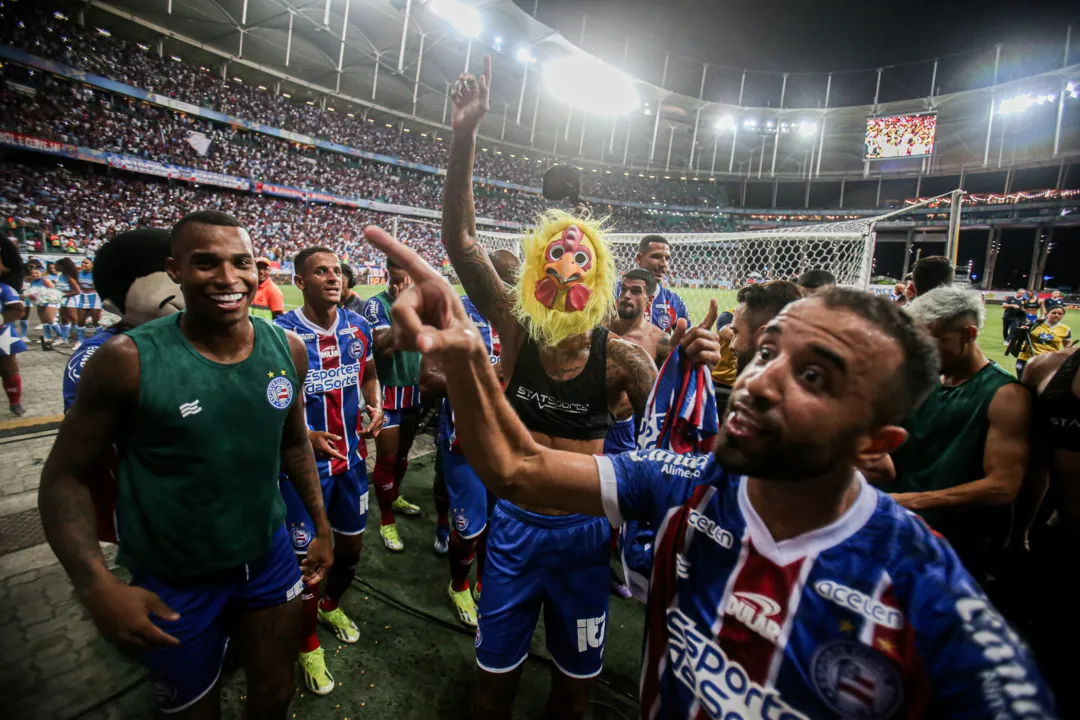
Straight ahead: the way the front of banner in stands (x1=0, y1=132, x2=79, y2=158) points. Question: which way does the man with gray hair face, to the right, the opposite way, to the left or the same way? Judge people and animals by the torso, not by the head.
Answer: the opposite way

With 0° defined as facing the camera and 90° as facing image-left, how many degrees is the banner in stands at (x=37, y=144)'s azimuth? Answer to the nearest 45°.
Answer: approximately 315°

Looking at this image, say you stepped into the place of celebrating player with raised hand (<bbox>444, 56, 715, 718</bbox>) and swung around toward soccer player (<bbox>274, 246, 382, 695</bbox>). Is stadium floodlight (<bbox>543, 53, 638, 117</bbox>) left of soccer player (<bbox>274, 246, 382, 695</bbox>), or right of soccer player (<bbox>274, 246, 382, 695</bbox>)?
right

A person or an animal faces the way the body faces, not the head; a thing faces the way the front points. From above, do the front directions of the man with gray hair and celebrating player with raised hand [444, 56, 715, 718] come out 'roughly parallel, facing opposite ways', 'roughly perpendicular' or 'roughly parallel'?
roughly perpendicular

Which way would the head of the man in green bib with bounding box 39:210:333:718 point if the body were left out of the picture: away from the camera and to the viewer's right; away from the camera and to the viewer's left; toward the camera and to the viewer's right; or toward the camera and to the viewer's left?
toward the camera and to the viewer's right

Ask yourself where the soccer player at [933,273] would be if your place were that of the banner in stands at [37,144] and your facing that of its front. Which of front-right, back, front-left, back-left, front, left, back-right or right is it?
front-right

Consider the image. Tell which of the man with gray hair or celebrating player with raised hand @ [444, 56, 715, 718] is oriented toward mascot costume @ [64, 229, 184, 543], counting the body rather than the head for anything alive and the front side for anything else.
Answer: the man with gray hair

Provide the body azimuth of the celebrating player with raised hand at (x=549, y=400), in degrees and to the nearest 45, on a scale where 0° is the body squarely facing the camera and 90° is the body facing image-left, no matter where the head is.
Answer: approximately 0°
